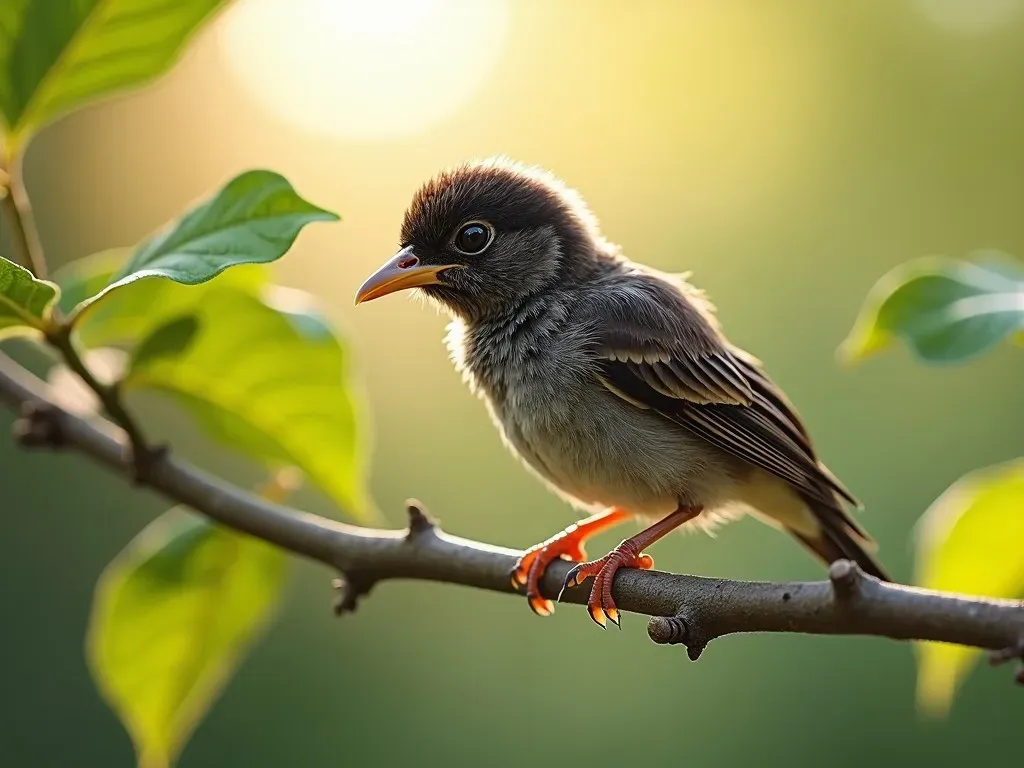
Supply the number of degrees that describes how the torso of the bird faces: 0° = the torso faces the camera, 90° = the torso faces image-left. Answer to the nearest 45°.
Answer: approximately 90°
